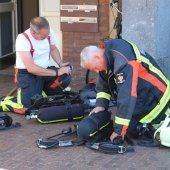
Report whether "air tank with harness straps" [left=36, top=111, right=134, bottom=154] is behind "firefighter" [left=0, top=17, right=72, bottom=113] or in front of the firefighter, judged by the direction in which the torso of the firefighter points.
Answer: in front

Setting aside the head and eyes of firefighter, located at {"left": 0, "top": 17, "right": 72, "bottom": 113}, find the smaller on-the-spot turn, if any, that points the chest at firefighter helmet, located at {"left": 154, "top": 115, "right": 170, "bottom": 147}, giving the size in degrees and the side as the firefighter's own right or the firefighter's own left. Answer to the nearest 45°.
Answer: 0° — they already face it

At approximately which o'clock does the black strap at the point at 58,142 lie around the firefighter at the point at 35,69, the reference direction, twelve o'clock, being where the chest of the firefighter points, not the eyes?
The black strap is roughly at 1 o'clock from the firefighter.

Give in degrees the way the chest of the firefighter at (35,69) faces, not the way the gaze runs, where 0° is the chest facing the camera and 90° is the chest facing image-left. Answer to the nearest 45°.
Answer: approximately 315°

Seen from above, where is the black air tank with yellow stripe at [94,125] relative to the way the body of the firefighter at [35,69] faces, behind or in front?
in front
